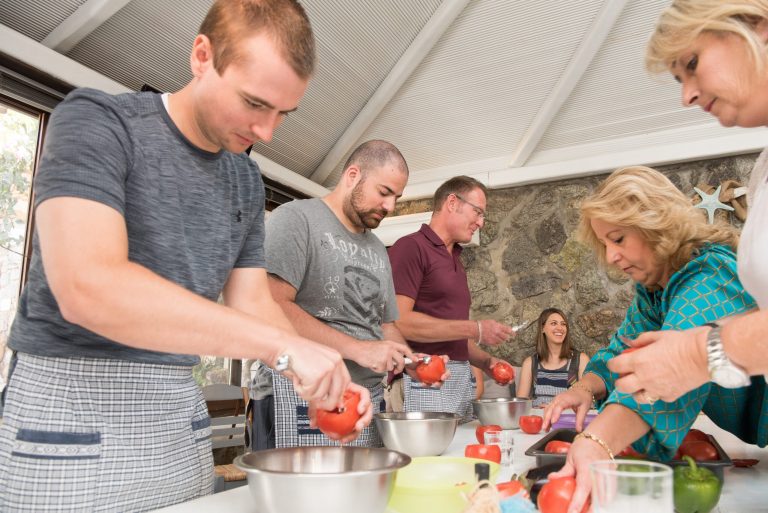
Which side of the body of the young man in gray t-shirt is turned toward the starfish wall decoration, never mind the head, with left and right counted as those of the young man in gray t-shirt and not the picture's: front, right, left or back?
left

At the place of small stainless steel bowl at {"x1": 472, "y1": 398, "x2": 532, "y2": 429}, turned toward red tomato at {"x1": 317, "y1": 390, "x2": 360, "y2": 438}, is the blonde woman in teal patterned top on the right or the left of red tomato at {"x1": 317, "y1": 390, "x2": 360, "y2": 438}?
left

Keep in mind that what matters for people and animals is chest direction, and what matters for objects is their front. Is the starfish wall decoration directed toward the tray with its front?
yes

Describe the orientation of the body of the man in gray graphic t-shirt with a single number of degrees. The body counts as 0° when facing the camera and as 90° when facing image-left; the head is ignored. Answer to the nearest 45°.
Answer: approximately 315°

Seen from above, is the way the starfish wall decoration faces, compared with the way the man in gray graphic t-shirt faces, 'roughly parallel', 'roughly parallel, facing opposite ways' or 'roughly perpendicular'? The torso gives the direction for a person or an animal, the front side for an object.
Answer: roughly perpendicular

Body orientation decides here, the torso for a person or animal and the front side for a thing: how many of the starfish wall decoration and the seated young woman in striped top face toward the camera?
2
